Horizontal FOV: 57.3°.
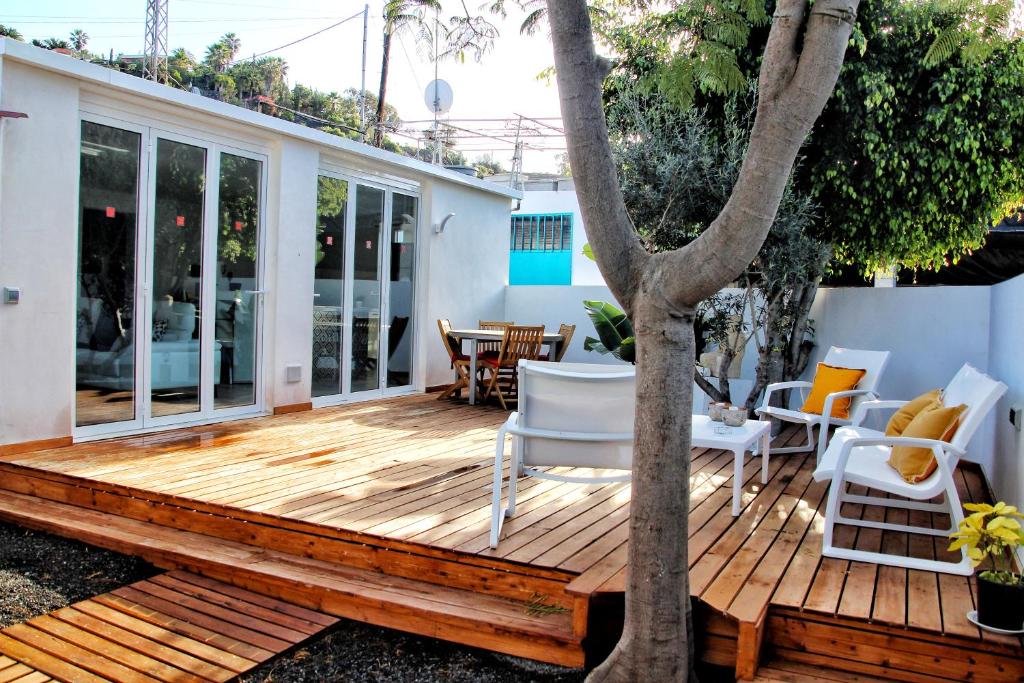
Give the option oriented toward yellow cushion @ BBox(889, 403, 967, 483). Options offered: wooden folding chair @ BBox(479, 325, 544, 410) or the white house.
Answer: the white house

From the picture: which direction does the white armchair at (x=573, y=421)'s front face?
away from the camera

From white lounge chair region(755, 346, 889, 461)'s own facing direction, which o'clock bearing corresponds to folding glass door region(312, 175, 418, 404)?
The folding glass door is roughly at 2 o'clock from the white lounge chair.

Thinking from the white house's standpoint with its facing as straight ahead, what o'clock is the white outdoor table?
The white outdoor table is roughly at 12 o'clock from the white house.

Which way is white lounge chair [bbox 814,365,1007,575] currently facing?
to the viewer's left

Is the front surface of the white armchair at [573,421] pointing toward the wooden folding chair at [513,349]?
yes

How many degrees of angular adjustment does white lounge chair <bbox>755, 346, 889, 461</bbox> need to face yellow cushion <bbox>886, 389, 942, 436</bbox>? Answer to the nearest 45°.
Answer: approximately 45° to its left
